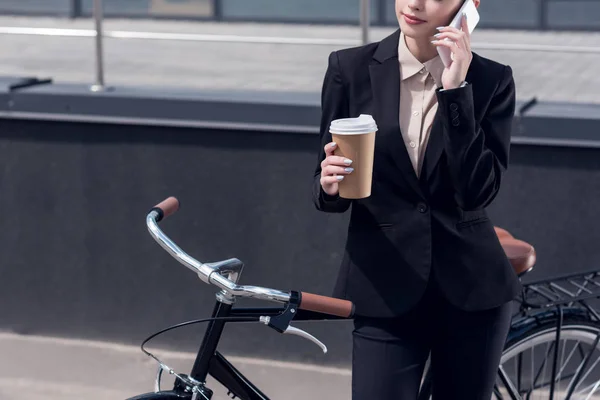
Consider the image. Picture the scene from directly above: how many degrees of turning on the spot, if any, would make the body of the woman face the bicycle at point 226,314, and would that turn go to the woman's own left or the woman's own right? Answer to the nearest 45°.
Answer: approximately 45° to the woman's own right

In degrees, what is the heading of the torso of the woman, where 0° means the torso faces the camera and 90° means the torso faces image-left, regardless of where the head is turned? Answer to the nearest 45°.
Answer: approximately 0°
